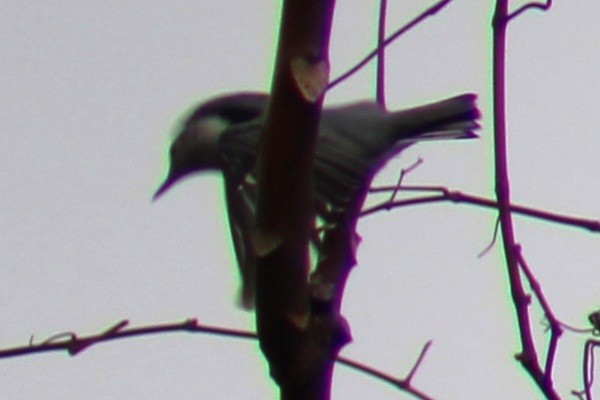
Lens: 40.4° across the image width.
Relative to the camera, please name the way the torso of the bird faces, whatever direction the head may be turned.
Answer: to the viewer's left
